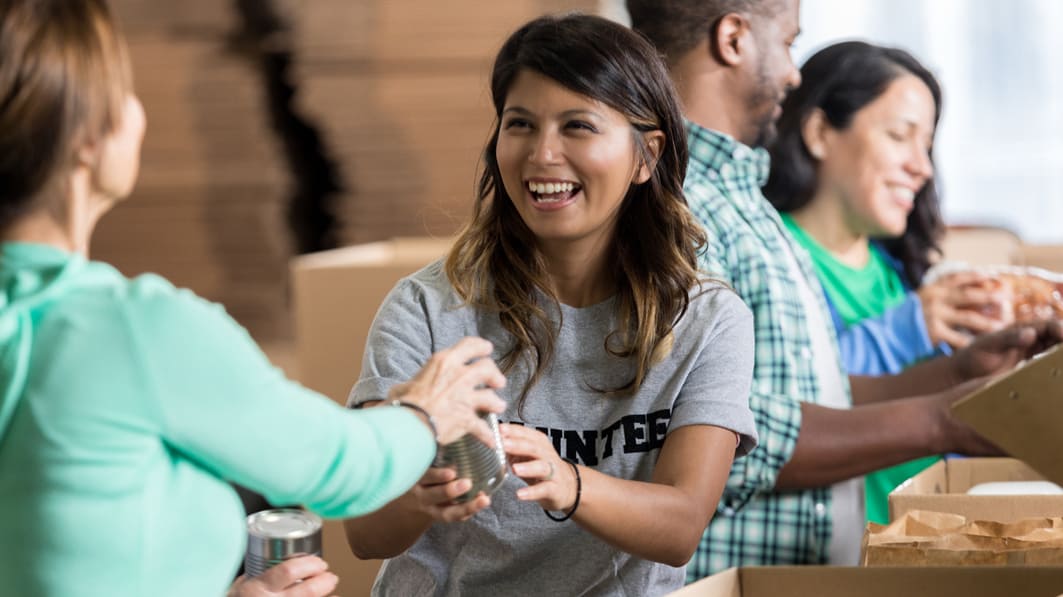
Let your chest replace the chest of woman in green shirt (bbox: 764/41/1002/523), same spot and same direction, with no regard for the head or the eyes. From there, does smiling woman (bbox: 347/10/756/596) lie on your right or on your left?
on your right

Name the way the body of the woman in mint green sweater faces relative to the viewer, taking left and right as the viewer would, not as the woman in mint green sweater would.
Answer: facing away from the viewer and to the right of the viewer

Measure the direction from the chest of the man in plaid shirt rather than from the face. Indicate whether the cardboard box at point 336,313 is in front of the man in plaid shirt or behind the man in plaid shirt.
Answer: behind

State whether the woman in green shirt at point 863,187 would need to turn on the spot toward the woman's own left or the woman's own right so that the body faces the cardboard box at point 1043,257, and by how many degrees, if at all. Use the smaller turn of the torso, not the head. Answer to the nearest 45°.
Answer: approximately 90° to the woman's own left

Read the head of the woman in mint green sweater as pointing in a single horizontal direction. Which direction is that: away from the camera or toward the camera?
away from the camera

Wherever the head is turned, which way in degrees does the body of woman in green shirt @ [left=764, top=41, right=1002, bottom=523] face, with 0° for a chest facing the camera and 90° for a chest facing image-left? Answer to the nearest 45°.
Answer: approximately 315°

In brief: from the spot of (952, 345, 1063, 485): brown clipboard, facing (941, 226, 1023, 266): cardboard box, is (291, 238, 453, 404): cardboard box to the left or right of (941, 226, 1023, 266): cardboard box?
left

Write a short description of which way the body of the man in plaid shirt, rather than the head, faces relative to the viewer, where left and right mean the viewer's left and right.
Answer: facing to the right of the viewer
